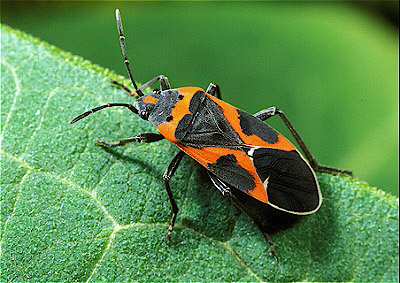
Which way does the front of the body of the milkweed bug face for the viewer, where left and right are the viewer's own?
facing away from the viewer and to the left of the viewer
